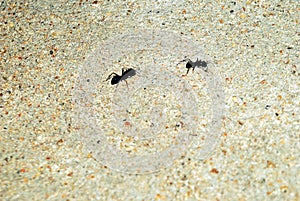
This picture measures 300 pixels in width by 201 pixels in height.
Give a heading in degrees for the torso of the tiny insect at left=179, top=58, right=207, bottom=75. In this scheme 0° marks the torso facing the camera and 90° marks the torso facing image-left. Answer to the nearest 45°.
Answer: approximately 90°
